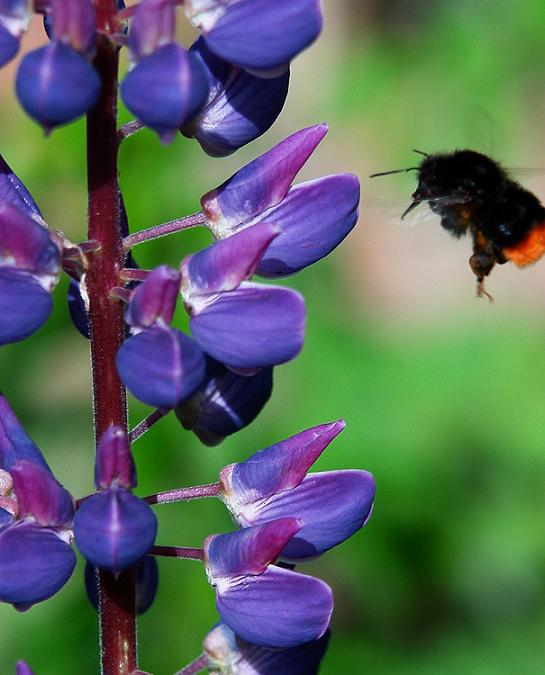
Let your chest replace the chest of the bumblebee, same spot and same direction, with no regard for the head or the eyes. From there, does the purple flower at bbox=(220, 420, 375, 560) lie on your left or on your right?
on your left

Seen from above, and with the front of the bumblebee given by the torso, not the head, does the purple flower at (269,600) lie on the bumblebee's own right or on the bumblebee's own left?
on the bumblebee's own left

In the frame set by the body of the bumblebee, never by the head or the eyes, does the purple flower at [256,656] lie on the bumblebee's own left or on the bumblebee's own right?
on the bumblebee's own left

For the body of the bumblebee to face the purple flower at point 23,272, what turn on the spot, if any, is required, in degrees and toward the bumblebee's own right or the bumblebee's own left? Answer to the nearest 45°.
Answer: approximately 45° to the bumblebee's own left

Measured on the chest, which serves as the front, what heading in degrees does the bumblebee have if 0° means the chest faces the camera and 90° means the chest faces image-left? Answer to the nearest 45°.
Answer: approximately 90°
